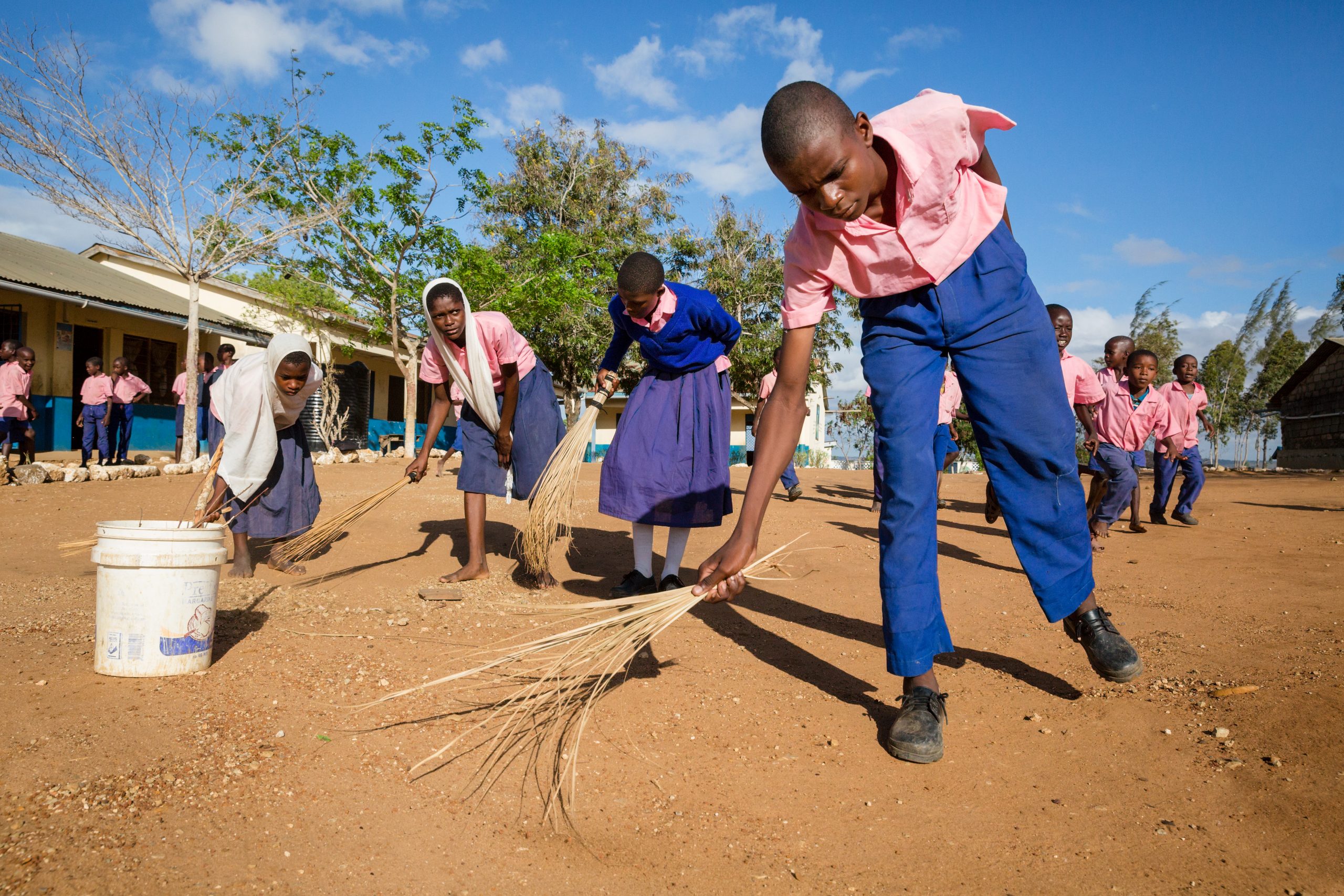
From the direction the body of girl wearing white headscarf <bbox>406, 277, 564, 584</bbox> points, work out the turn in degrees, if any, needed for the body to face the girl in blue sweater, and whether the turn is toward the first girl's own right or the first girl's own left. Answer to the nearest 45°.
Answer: approximately 90° to the first girl's own left

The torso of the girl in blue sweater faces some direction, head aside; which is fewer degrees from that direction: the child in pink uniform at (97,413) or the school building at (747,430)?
the child in pink uniform

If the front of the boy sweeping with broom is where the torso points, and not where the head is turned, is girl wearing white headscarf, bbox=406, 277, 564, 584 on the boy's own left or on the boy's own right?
on the boy's own right

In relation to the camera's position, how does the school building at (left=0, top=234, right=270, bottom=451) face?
facing the viewer and to the right of the viewer

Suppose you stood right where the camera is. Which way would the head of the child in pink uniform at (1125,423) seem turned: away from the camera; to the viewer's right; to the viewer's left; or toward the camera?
toward the camera

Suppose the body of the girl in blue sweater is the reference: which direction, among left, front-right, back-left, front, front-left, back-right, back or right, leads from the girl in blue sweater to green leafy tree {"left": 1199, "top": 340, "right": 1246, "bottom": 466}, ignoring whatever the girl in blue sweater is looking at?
back

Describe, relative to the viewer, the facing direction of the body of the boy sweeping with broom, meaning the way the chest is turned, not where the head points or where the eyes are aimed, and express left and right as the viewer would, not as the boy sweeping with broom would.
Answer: facing the viewer

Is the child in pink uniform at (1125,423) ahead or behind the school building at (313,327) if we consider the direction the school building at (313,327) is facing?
ahead

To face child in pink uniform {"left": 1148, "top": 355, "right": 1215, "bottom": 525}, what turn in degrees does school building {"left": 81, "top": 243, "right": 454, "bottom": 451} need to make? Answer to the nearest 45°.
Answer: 0° — it already faces them

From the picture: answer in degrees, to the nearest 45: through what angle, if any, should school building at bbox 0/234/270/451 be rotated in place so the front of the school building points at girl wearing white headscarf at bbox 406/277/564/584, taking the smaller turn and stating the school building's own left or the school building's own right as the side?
approximately 45° to the school building's own right

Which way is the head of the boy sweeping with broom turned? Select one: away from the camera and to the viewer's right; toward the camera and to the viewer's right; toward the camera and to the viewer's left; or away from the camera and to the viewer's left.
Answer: toward the camera and to the viewer's left

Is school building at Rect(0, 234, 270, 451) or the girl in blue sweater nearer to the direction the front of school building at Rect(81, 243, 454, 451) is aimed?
the girl in blue sweater

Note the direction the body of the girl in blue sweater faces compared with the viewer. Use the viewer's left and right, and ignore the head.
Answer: facing the viewer and to the left of the viewer
